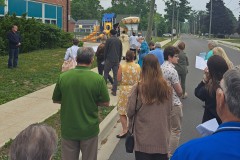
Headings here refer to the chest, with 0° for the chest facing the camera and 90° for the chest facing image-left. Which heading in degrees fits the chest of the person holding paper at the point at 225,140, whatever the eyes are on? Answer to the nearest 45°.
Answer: approximately 135°

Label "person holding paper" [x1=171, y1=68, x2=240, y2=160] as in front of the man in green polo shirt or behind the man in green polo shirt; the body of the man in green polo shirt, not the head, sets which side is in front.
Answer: behind

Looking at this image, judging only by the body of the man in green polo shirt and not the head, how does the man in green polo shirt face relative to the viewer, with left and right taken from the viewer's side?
facing away from the viewer

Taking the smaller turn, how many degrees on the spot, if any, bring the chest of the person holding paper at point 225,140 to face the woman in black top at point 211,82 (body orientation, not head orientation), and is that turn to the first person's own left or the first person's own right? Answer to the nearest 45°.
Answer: approximately 45° to the first person's own right

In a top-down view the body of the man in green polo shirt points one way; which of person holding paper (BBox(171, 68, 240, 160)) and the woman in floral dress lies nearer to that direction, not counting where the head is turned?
the woman in floral dress

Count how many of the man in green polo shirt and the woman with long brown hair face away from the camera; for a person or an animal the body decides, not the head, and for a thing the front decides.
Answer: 2

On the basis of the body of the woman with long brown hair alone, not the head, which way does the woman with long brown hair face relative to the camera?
away from the camera

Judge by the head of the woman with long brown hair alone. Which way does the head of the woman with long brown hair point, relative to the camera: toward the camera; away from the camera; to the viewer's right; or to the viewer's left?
away from the camera

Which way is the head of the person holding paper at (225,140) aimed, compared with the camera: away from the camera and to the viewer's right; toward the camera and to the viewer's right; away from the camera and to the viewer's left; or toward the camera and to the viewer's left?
away from the camera and to the viewer's left

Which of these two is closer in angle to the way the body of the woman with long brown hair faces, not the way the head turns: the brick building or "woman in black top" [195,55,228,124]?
the brick building

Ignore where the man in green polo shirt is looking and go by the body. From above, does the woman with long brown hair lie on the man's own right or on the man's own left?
on the man's own right

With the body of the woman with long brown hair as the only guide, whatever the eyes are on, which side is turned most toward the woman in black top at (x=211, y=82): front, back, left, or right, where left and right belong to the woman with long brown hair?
right

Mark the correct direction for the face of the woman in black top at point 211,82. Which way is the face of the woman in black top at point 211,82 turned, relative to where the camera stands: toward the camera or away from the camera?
away from the camera
